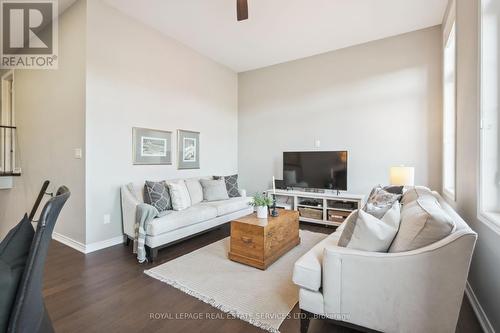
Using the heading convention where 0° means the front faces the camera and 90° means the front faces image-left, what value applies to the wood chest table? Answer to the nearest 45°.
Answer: approximately 315°

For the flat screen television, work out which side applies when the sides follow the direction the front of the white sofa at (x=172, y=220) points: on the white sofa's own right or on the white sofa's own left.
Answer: on the white sofa's own left

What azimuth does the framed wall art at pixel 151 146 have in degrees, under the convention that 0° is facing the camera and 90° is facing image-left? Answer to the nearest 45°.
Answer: approximately 315°

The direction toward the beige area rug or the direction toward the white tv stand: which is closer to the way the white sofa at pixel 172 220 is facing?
the beige area rug

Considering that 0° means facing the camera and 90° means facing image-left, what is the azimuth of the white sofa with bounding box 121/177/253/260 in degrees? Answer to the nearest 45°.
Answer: approximately 315°

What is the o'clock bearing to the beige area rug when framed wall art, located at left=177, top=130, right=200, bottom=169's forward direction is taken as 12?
The beige area rug is roughly at 1 o'clock from the framed wall art.

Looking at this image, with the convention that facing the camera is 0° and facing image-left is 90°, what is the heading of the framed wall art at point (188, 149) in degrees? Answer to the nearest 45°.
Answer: approximately 315°
